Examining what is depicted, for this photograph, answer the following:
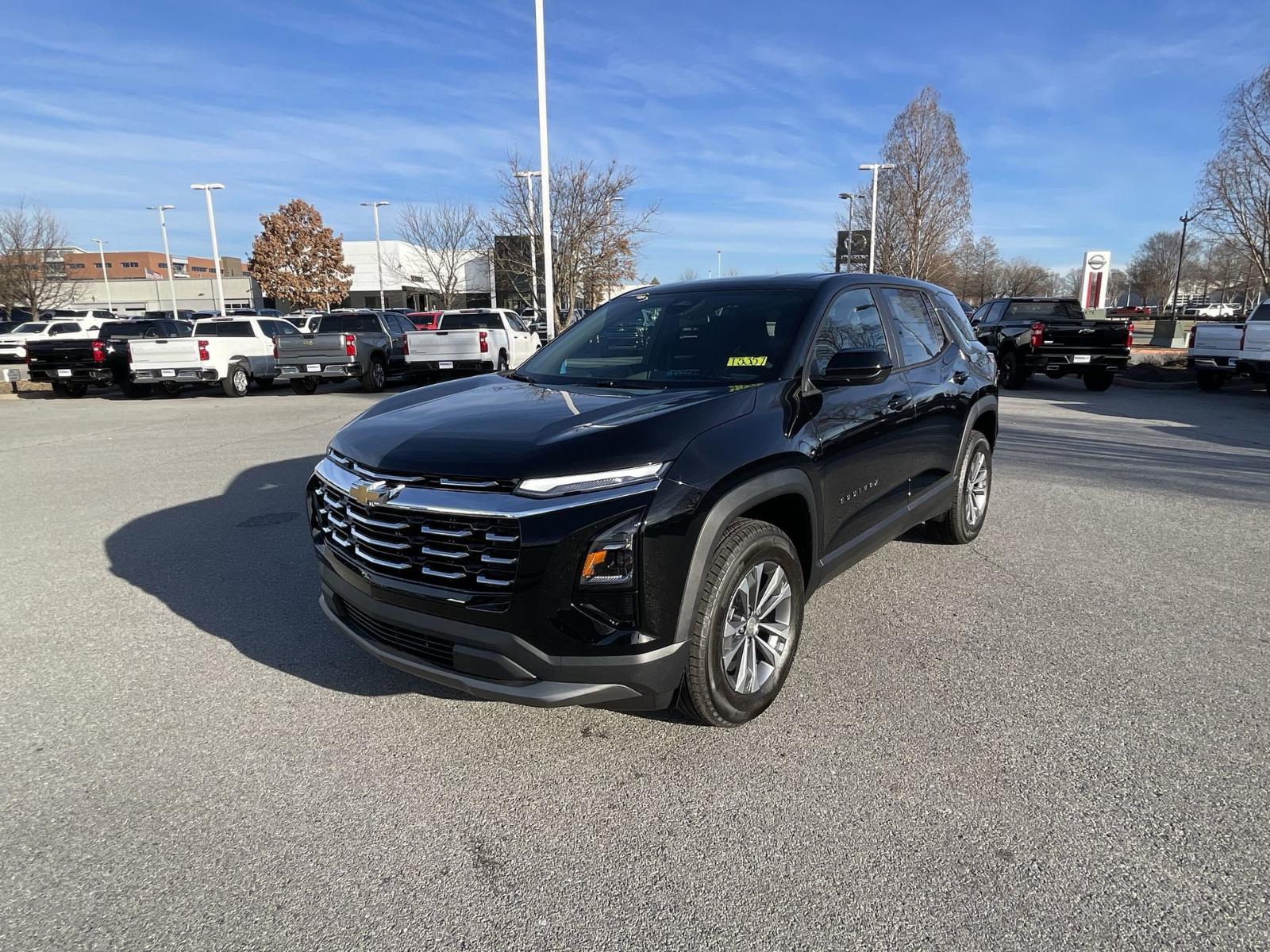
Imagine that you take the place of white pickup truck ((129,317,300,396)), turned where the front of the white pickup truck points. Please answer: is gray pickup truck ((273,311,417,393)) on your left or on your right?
on your right

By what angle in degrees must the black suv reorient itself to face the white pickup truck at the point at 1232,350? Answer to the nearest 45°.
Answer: approximately 180°

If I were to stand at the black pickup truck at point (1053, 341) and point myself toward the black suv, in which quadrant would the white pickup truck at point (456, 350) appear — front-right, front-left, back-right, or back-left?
front-right

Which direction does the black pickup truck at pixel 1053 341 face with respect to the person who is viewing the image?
facing away from the viewer and to the left of the viewer

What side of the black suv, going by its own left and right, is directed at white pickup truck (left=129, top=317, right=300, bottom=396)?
right

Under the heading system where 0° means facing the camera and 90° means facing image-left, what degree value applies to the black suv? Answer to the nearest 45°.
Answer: approximately 45°

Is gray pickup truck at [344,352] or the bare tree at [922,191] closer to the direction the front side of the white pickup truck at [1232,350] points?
the bare tree

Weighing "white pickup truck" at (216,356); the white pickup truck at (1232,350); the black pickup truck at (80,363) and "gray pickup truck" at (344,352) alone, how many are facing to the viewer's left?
0

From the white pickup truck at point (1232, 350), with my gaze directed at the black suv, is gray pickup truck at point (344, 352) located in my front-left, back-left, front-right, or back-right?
front-right

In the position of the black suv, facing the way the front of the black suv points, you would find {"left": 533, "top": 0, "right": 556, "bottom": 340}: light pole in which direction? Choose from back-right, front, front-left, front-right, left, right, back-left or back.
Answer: back-right

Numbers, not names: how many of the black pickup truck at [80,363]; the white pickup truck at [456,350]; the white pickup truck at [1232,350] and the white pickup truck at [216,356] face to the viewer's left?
0

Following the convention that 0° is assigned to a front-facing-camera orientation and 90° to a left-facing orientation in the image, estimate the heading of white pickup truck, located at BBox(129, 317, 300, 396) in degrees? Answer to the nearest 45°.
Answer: approximately 225°

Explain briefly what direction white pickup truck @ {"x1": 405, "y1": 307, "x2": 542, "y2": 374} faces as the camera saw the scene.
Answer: facing away from the viewer and to the right of the viewer

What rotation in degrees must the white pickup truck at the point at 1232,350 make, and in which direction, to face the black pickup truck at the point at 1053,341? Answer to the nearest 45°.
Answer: approximately 135° to its left

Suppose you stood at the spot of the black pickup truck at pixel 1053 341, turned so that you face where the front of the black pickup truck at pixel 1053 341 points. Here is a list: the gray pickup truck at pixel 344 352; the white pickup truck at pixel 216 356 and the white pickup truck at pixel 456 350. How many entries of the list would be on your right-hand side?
0

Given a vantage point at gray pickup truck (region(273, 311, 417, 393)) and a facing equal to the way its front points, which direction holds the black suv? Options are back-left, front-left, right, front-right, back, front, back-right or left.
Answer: back-right

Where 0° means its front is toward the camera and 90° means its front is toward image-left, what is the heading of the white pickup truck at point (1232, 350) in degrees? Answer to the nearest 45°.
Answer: approximately 225°

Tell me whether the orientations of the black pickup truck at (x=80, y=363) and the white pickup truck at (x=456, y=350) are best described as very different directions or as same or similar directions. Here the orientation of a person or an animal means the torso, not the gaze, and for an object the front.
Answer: same or similar directions
